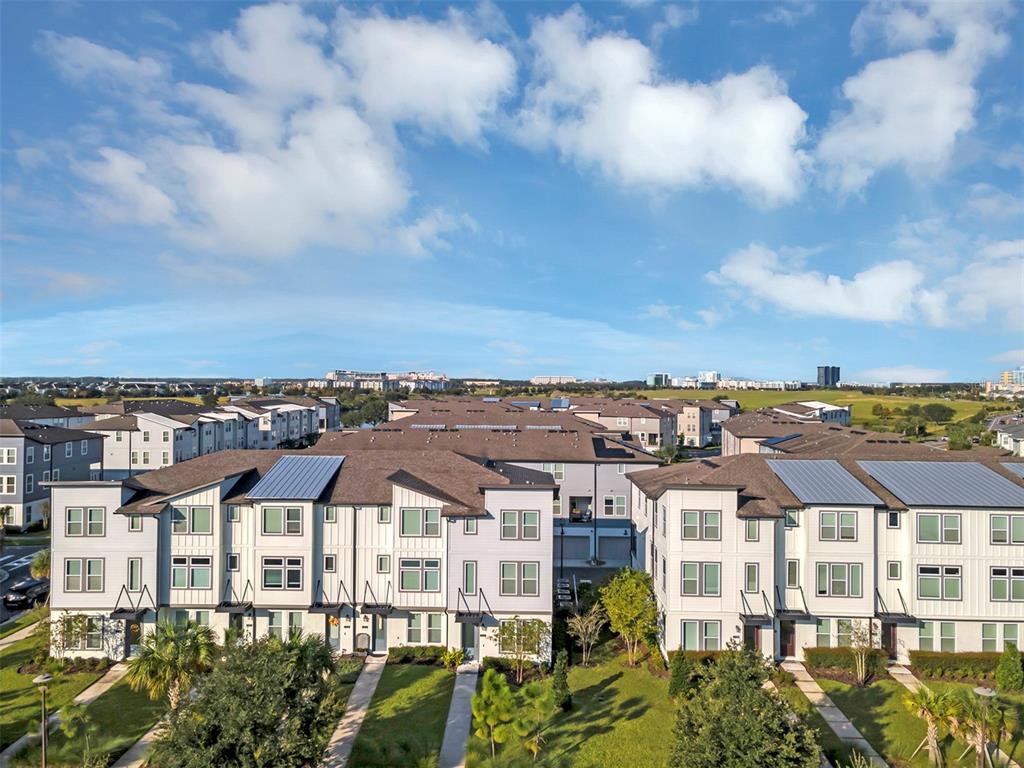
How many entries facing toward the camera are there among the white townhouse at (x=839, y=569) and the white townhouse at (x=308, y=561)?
2

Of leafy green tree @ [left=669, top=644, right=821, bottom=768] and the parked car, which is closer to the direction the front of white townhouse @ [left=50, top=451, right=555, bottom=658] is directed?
the leafy green tree

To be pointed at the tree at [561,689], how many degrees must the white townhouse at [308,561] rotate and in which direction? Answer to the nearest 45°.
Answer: approximately 45° to its left

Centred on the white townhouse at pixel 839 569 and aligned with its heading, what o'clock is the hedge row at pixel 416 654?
The hedge row is roughly at 2 o'clock from the white townhouse.

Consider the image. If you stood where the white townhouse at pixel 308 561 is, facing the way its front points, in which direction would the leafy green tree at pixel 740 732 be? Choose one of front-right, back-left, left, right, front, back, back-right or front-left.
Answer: front-left

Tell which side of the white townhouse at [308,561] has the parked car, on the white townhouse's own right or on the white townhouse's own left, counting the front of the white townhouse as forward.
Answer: on the white townhouse's own right

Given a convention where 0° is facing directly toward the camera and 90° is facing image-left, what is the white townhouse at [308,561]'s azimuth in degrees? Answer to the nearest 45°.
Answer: approximately 0°

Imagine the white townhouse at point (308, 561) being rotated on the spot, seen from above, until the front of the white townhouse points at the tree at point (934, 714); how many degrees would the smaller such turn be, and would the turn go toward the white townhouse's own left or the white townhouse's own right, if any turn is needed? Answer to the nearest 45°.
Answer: approximately 45° to the white townhouse's own left
